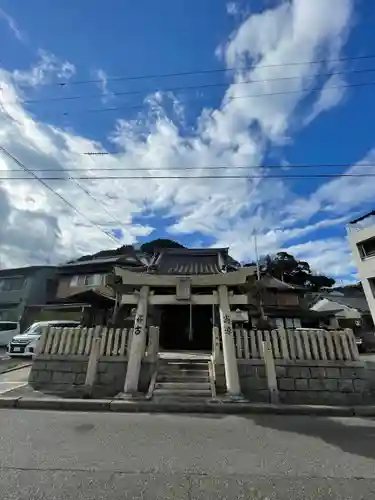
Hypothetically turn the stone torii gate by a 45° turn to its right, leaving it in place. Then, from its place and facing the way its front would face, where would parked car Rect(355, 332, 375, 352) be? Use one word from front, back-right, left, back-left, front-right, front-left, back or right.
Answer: back

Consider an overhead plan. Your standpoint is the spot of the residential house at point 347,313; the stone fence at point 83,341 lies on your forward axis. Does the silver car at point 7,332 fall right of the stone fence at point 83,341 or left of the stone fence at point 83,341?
right

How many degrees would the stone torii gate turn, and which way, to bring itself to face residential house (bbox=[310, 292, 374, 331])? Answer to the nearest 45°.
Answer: approximately 135° to its left

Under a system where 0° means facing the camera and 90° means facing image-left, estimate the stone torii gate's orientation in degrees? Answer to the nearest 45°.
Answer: approximately 0°

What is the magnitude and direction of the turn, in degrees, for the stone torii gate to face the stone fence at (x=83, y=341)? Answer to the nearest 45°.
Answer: approximately 90° to its right

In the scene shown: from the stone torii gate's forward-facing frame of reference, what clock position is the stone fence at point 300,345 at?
The stone fence is roughly at 9 o'clock from the stone torii gate.
